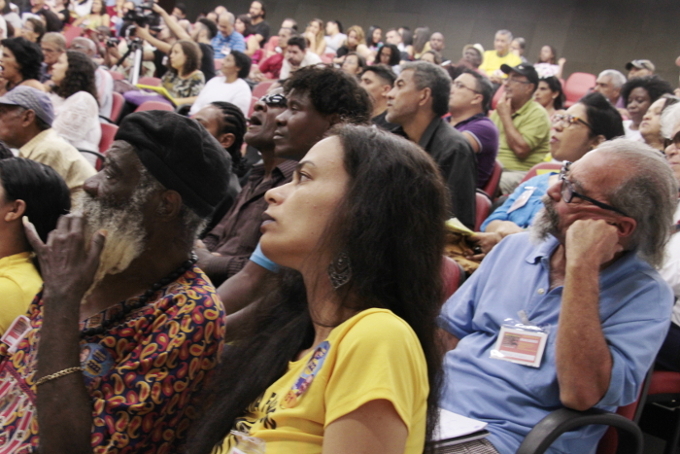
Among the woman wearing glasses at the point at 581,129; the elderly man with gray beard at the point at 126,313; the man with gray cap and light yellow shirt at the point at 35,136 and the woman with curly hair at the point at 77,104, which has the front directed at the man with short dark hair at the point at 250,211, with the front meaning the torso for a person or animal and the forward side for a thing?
the woman wearing glasses

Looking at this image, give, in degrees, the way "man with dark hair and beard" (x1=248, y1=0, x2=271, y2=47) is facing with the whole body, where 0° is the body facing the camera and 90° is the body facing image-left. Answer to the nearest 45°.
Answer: approximately 45°

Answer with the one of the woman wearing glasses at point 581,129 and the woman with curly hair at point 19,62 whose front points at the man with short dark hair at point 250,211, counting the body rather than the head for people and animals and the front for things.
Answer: the woman wearing glasses

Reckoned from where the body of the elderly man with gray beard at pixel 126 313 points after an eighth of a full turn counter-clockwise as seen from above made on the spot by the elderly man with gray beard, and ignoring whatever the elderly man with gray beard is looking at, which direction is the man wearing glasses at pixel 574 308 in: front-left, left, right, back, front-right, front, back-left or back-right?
back-left

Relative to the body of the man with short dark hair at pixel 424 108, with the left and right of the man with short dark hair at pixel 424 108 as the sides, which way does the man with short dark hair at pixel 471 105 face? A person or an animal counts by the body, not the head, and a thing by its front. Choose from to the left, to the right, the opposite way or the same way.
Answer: the same way

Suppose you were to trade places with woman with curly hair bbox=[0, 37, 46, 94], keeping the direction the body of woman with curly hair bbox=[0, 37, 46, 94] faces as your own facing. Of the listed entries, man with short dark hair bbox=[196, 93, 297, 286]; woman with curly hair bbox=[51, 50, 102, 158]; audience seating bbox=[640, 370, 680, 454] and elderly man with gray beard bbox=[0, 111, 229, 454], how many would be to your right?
0

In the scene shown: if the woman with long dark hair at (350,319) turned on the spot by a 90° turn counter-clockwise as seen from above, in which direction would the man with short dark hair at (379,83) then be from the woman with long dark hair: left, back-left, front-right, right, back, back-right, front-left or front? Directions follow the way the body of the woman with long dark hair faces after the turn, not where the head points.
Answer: back

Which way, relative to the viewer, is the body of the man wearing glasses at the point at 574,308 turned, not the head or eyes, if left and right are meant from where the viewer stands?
facing the viewer and to the left of the viewer

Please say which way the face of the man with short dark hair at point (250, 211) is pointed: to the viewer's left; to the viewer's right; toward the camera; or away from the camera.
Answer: to the viewer's left

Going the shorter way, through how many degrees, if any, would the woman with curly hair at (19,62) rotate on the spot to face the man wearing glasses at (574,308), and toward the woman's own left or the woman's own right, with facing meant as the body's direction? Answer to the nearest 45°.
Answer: approximately 90° to the woman's own left

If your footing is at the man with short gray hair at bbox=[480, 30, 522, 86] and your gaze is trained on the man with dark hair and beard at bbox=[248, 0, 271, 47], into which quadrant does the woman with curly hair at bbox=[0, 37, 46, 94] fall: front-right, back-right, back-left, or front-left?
front-left

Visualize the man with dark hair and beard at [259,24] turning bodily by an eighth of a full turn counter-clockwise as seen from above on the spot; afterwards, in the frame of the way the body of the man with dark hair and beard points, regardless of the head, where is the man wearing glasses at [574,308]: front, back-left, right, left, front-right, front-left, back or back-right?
front

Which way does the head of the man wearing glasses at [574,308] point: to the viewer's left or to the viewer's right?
to the viewer's left

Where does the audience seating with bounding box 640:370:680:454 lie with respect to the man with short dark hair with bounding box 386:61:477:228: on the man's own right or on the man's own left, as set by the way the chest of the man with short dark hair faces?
on the man's own left

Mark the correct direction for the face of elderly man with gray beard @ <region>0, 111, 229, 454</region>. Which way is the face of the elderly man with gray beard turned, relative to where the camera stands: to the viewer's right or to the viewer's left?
to the viewer's left

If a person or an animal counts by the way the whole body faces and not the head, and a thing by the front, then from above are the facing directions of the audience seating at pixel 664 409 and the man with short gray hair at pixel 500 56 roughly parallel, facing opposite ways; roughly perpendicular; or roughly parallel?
roughly parallel

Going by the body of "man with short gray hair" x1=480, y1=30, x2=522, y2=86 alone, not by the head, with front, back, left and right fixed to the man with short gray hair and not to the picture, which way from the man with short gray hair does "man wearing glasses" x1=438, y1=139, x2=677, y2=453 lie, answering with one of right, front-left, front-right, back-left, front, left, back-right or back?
front-left

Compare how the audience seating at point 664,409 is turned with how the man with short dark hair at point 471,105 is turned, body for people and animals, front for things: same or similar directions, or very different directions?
same or similar directions
